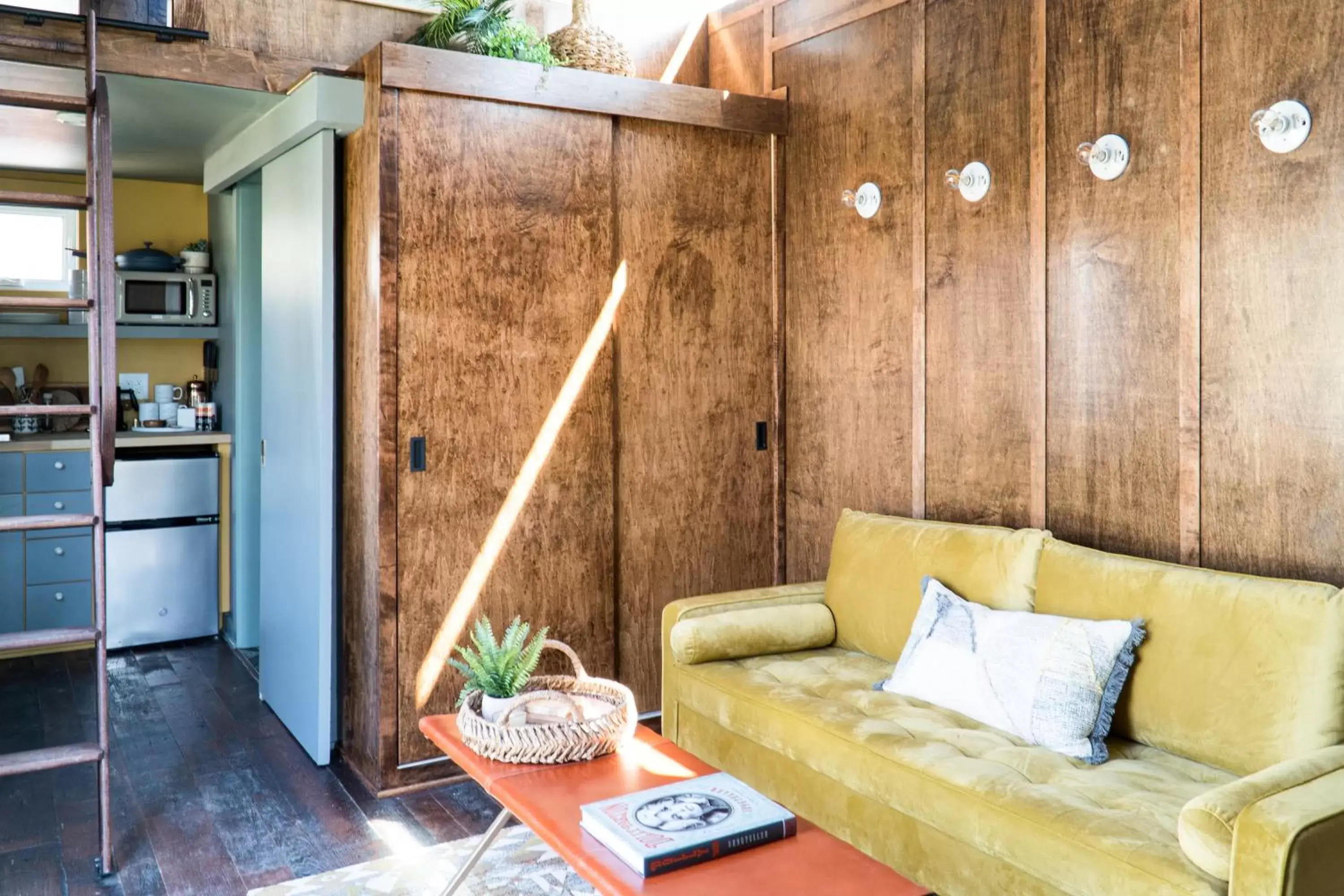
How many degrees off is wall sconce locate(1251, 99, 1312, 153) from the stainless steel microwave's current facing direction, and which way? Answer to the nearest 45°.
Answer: approximately 45° to its left

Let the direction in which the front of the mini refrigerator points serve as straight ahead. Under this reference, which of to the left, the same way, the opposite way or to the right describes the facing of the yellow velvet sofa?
to the right

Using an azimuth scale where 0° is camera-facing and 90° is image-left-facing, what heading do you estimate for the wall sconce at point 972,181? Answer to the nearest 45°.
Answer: approximately 45°

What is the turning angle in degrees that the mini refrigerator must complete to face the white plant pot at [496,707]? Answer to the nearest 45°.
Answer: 0° — it already faces it

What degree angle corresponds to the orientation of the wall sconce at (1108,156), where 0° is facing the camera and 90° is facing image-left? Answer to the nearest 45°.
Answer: approximately 45°

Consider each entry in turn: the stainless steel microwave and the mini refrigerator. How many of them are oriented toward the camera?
2

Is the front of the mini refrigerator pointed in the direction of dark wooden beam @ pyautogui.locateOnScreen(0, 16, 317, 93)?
yes

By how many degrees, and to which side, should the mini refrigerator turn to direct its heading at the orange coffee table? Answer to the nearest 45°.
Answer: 0° — it already faces it

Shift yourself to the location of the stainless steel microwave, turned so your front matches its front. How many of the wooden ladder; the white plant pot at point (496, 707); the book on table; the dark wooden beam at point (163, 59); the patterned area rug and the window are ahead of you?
5
